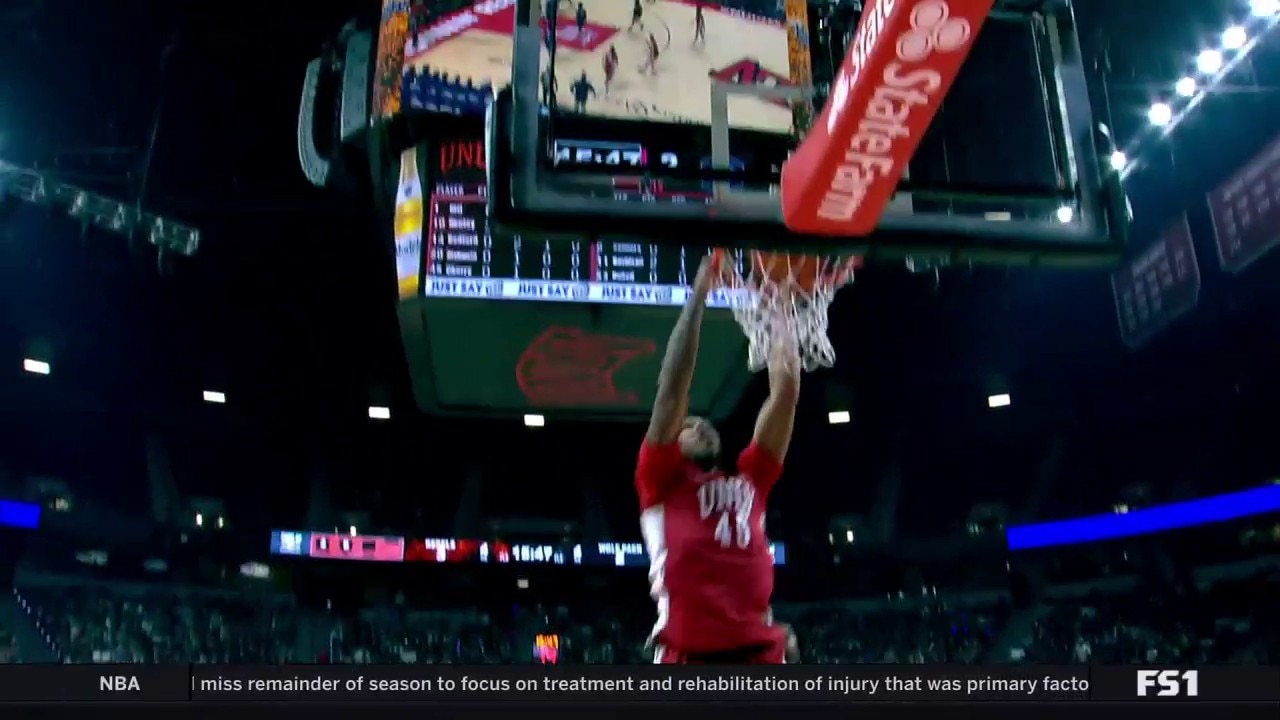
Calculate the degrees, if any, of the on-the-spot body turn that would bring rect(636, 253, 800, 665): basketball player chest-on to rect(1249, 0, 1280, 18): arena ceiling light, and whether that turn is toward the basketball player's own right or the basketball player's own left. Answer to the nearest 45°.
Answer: approximately 90° to the basketball player's own left

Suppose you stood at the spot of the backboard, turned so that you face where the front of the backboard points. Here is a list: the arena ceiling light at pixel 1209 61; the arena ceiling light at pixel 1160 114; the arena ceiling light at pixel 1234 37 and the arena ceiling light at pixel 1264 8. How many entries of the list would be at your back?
0

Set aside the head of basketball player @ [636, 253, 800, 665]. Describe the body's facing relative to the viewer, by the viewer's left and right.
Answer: facing the viewer and to the right of the viewer

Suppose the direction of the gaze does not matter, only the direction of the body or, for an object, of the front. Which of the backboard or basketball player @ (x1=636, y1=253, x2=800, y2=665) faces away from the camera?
the backboard

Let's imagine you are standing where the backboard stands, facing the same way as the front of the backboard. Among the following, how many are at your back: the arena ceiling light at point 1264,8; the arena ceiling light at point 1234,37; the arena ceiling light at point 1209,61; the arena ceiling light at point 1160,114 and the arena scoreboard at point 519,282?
0

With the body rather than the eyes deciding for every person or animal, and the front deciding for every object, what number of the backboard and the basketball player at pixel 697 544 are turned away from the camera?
1

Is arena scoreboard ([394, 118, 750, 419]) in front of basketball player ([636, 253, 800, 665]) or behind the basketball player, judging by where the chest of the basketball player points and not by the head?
behind

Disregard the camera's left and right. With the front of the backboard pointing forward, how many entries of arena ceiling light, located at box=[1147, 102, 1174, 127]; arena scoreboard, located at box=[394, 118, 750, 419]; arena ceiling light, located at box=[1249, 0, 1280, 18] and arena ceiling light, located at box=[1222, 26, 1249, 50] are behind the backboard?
0

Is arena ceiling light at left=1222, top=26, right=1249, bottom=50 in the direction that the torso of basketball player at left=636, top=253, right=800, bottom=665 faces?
no

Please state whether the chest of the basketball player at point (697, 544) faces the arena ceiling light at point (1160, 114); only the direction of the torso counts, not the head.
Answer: no

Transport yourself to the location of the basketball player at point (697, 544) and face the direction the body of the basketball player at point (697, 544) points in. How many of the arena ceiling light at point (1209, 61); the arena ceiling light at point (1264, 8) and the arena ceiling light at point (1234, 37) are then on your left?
3

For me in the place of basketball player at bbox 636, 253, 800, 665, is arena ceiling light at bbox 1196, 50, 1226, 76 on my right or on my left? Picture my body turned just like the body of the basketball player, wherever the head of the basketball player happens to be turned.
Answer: on my left

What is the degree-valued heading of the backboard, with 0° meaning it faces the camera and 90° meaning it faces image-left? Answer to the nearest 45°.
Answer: approximately 180°
